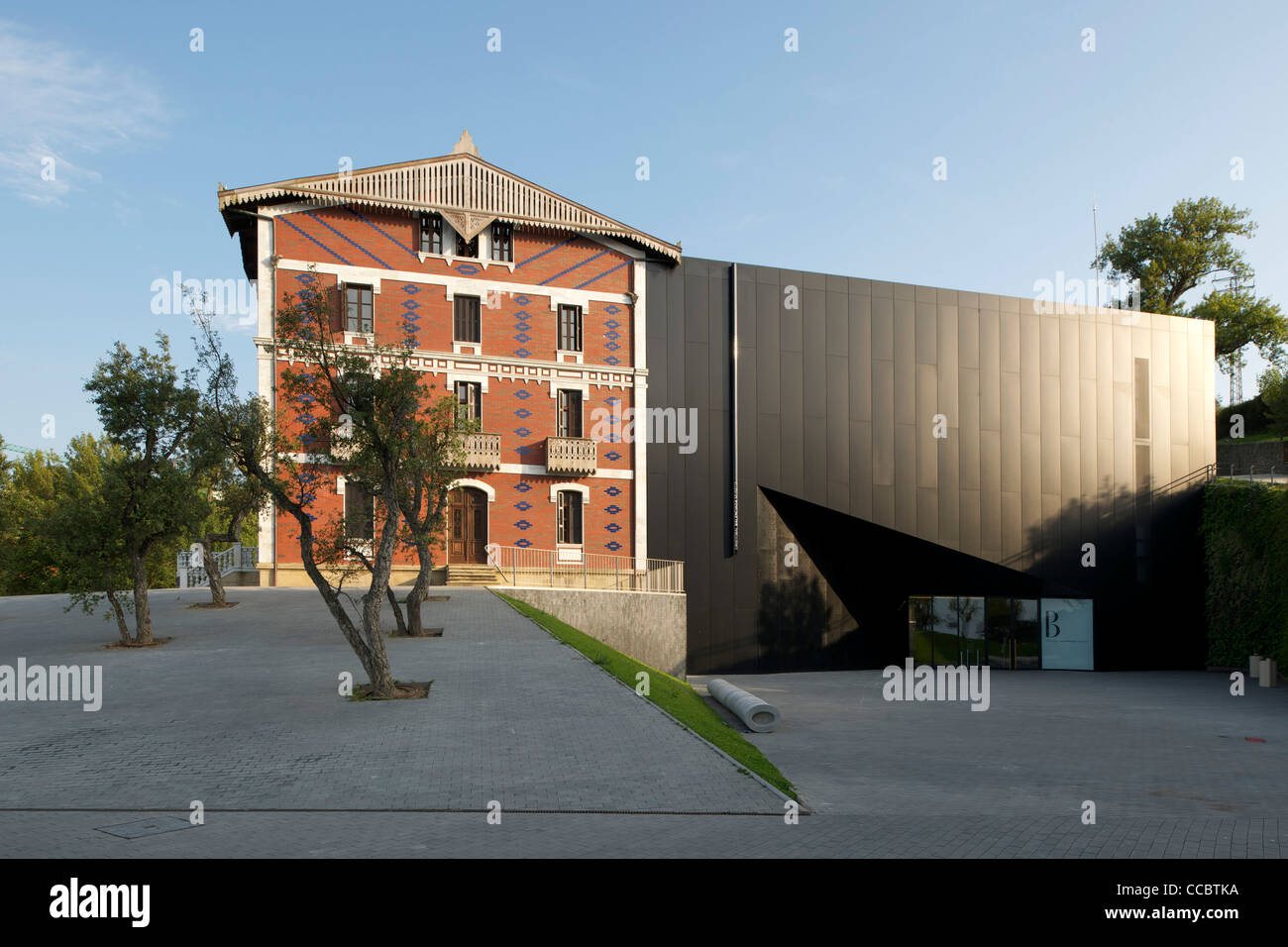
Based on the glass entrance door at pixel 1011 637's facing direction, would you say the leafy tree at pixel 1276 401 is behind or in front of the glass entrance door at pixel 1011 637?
behind

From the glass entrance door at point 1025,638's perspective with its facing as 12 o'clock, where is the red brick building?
The red brick building is roughly at 2 o'clock from the glass entrance door.

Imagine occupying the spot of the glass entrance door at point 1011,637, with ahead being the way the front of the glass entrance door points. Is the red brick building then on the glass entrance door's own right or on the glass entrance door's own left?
on the glass entrance door's own right

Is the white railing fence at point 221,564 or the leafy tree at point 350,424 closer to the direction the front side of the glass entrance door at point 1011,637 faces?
the leafy tree

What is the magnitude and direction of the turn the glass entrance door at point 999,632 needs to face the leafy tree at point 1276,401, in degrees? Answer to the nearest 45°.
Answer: approximately 135° to its left

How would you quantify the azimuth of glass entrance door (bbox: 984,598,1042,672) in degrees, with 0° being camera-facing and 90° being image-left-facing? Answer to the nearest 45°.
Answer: approximately 0°

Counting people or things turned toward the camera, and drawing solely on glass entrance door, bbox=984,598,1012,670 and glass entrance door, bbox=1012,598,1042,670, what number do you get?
2

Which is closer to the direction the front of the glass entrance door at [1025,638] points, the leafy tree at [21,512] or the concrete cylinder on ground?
the concrete cylinder on ground

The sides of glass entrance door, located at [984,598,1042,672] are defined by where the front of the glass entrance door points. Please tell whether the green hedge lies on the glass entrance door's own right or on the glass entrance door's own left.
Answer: on the glass entrance door's own left

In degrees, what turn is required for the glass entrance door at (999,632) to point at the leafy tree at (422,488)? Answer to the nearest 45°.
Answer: approximately 45° to its right
